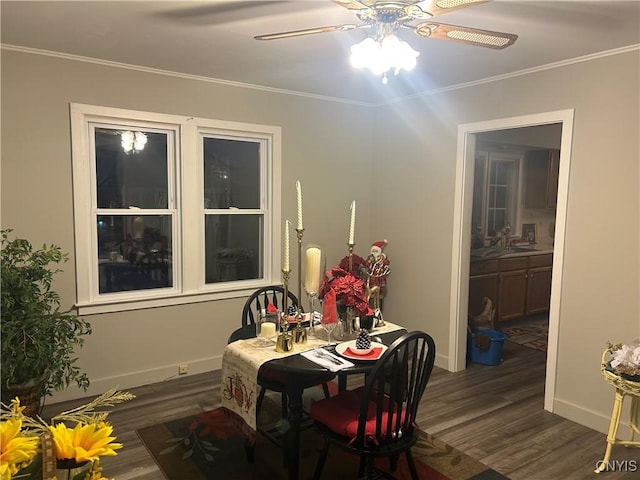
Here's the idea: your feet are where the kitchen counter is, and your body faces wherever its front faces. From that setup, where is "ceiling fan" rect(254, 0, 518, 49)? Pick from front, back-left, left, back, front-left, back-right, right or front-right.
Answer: front-right

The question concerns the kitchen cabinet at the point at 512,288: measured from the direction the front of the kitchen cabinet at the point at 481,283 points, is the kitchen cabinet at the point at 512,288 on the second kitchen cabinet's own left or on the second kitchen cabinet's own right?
on the second kitchen cabinet's own left

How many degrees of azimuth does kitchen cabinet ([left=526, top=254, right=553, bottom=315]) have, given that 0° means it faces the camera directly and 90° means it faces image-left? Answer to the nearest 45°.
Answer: approximately 315°

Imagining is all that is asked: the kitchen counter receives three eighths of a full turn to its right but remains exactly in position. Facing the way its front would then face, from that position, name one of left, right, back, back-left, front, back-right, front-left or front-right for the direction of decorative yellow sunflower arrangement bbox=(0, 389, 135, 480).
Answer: left

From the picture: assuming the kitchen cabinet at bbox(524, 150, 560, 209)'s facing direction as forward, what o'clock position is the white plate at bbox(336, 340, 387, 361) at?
The white plate is roughly at 2 o'clock from the kitchen cabinet.

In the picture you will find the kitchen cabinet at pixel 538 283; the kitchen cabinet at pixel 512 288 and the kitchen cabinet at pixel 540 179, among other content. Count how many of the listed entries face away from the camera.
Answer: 0

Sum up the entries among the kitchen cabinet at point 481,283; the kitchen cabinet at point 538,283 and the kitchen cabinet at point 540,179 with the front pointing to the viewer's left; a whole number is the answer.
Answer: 0

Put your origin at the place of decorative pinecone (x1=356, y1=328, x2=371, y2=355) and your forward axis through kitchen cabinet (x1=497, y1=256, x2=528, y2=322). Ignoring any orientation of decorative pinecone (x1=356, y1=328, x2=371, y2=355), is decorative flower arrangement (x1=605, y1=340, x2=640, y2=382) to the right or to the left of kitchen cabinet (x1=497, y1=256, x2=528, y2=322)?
right

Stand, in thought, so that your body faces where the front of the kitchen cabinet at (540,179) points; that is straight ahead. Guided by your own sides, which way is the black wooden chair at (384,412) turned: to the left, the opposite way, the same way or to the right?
the opposite way

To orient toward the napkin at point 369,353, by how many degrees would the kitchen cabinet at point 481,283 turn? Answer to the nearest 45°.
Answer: approximately 45° to its right

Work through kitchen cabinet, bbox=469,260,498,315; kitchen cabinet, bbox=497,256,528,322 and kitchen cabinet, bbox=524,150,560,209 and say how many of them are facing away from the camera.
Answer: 0

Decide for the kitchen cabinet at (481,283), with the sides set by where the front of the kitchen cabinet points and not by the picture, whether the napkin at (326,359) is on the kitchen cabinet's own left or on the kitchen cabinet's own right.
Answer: on the kitchen cabinet's own right

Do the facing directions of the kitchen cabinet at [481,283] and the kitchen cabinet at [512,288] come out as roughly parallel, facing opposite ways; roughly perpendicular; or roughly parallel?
roughly parallel

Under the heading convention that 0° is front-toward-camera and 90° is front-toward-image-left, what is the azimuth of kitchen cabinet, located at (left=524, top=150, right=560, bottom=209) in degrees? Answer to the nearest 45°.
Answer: approximately 315°

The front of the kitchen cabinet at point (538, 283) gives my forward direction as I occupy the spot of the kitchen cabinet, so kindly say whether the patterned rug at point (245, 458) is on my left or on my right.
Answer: on my right

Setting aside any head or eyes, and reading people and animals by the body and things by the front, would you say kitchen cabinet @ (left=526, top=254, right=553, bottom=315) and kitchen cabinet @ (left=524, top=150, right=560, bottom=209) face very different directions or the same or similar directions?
same or similar directions
